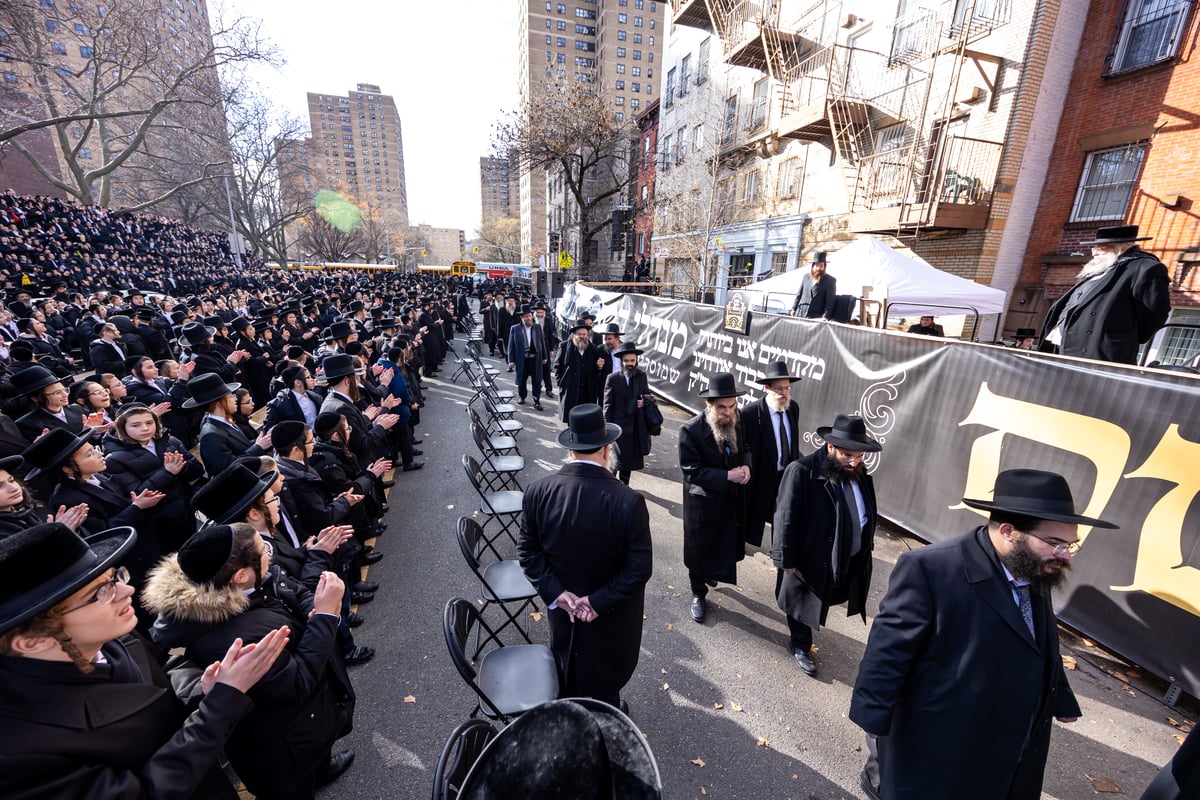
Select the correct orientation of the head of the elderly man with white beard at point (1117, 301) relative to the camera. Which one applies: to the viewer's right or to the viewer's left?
to the viewer's left

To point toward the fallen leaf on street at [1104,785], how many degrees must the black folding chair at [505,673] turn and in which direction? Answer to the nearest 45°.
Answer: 0° — it already faces it

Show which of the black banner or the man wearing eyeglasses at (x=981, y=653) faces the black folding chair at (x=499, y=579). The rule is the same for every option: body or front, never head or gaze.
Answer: the black banner

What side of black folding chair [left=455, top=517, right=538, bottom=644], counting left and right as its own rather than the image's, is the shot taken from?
right

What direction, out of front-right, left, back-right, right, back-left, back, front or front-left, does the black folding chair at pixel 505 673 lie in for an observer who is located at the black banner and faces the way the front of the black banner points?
front

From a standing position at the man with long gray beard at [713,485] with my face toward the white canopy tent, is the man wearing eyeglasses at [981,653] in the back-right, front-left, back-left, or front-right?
back-right

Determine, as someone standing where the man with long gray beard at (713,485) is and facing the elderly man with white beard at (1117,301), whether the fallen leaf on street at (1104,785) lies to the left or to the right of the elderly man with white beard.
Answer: right

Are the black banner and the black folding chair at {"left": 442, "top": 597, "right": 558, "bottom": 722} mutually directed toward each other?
yes

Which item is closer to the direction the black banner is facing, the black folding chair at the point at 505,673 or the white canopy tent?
the black folding chair

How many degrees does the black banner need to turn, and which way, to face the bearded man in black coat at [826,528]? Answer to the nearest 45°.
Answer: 0° — it already faces them

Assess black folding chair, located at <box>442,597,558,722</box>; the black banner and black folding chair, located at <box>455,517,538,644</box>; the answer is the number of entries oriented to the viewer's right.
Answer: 2

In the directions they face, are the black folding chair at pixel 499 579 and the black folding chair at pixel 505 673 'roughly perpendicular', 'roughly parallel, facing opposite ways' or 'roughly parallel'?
roughly parallel

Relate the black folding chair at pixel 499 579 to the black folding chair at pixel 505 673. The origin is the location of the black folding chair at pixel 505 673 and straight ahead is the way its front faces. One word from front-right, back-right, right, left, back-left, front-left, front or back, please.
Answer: left

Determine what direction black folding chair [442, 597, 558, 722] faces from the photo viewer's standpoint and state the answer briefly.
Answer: facing to the right of the viewer

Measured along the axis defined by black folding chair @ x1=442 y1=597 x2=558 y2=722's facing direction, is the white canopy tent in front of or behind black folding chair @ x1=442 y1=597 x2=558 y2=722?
in front
